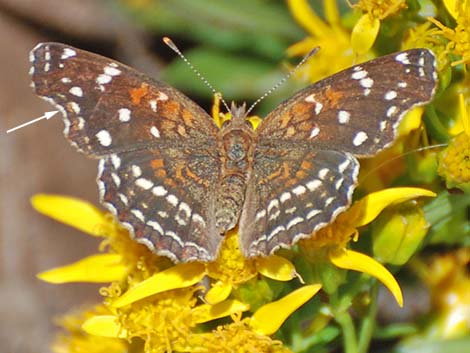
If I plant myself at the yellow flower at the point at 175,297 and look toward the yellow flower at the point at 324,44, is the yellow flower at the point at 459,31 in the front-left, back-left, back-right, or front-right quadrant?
front-right

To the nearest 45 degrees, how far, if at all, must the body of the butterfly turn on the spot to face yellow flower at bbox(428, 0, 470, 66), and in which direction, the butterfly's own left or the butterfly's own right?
approximately 90° to the butterfly's own right

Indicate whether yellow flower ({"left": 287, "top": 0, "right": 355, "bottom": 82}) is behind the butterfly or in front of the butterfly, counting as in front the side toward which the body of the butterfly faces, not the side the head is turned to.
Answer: in front

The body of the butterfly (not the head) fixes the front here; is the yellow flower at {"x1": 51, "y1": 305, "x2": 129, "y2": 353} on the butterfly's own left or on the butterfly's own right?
on the butterfly's own left

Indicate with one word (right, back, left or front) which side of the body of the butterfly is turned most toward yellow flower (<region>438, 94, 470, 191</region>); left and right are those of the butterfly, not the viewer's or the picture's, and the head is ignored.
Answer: right

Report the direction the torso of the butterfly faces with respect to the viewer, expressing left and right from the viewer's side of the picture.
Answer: facing away from the viewer
